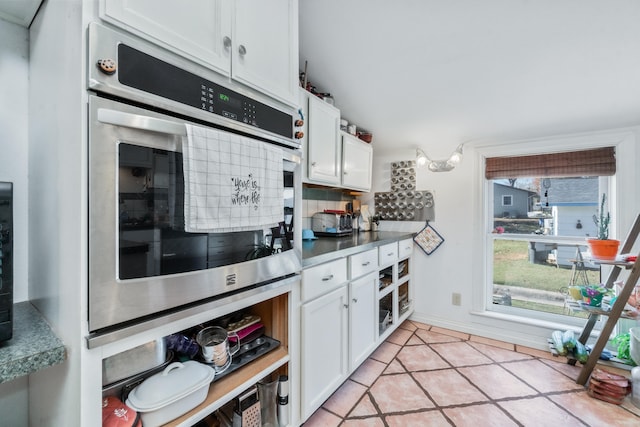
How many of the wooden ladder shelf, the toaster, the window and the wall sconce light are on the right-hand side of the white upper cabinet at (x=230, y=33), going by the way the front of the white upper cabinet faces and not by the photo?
0

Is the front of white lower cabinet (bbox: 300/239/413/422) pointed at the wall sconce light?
no

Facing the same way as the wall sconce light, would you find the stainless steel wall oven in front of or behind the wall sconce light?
in front

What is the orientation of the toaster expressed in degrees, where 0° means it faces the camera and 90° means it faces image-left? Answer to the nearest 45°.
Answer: approximately 315°

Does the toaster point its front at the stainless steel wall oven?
no

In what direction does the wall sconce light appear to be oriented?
toward the camera

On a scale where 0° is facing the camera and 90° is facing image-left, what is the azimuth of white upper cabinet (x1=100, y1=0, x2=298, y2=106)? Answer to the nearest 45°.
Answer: approximately 315°

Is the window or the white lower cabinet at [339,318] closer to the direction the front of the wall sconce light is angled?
the white lower cabinet

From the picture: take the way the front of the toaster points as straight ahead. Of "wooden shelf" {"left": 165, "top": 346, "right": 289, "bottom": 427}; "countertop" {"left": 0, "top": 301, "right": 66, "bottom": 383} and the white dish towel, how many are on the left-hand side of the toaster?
0

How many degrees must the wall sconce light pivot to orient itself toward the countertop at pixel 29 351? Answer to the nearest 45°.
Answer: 0° — it already faces it

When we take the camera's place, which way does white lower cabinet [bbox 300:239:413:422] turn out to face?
facing the viewer and to the right of the viewer

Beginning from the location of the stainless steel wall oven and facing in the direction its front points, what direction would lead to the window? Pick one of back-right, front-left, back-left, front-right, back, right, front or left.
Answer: front-left

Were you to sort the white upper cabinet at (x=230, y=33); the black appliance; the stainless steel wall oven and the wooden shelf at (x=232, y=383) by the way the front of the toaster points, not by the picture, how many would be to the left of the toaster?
0
